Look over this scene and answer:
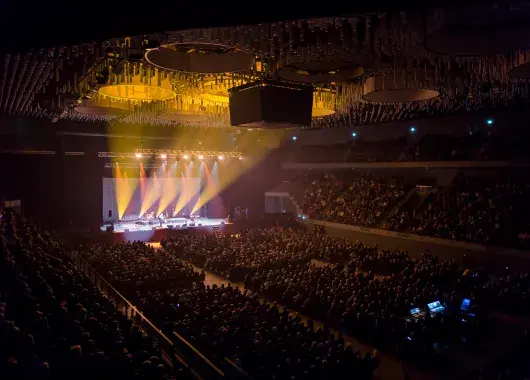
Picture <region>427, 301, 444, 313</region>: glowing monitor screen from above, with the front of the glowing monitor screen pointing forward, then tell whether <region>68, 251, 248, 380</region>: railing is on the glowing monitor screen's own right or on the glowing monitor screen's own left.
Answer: on the glowing monitor screen's own right

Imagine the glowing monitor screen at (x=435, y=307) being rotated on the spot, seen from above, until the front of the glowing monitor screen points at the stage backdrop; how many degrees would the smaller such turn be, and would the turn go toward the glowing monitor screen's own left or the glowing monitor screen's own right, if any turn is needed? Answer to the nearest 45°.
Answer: approximately 180°

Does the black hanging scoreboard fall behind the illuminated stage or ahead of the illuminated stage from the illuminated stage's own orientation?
ahead

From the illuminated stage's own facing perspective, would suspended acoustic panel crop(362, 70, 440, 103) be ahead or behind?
ahead

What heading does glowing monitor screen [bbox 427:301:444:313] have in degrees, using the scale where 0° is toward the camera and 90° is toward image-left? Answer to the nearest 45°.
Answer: approximately 315°

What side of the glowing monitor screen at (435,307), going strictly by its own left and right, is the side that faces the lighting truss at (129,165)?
back

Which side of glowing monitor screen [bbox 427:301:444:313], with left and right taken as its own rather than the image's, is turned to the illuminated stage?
back
